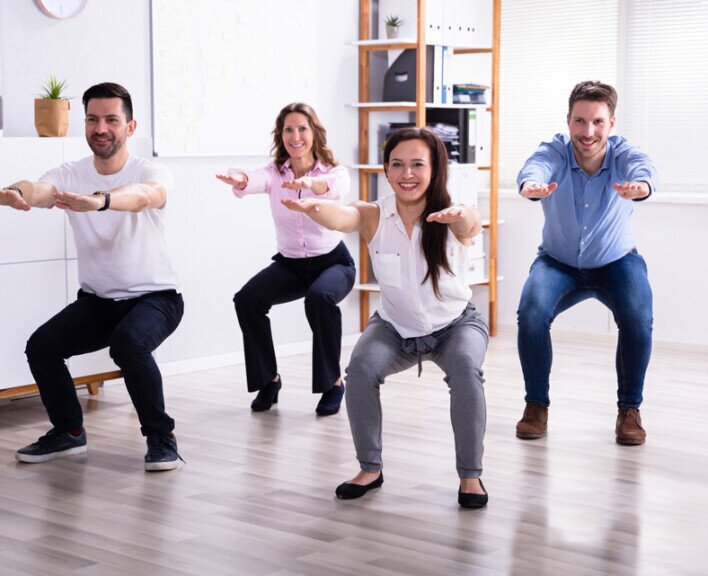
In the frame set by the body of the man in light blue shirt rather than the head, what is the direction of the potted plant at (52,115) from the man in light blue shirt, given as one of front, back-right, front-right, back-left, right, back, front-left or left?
right

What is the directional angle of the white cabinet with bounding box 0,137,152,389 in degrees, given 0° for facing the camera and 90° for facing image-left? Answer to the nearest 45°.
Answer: approximately 0°

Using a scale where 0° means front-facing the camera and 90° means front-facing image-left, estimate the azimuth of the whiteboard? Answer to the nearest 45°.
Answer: approximately 0°

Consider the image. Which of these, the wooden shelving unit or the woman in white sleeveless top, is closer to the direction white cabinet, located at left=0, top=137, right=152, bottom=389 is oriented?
the woman in white sleeveless top

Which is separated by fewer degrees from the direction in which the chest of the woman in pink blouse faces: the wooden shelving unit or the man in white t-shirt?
the man in white t-shirt

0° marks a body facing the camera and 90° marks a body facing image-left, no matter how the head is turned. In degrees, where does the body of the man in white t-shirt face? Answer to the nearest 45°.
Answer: approximately 45°

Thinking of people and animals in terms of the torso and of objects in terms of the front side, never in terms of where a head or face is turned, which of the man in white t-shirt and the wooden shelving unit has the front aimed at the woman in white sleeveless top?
the wooden shelving unit

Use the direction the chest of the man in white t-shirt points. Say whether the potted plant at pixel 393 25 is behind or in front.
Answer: behind

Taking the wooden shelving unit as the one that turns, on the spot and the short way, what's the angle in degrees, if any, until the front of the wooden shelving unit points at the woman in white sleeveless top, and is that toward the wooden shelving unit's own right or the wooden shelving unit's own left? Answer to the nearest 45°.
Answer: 0° — it already faces them

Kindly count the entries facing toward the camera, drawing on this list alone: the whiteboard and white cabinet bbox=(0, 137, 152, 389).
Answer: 2
